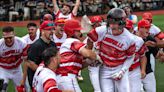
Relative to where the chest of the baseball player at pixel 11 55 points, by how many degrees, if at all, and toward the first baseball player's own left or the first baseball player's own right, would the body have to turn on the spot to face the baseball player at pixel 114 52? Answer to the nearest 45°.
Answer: approximately 45° to the first baseball player's own left

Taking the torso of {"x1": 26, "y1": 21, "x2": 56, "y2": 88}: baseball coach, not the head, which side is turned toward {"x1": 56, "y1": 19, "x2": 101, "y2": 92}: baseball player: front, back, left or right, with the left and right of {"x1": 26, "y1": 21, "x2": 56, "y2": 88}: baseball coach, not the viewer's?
front

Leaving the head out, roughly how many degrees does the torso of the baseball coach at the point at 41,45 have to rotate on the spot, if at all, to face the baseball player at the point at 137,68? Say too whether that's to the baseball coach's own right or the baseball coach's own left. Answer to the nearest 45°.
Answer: approximately 45° to the baseball coach's own left

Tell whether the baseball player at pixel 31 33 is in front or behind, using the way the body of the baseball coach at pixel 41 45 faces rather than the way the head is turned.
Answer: behind

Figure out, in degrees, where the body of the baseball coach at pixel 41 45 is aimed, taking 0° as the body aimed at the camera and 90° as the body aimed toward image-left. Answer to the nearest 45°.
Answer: approximately 315°

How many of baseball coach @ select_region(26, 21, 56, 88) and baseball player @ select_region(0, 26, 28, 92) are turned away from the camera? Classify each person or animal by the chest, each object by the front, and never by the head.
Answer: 0

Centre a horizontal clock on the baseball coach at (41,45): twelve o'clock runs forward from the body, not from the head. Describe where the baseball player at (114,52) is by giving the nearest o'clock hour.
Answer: the baseball player at (114,52) is roughly at 11 o'clock from the baseball coach at (41,45).
